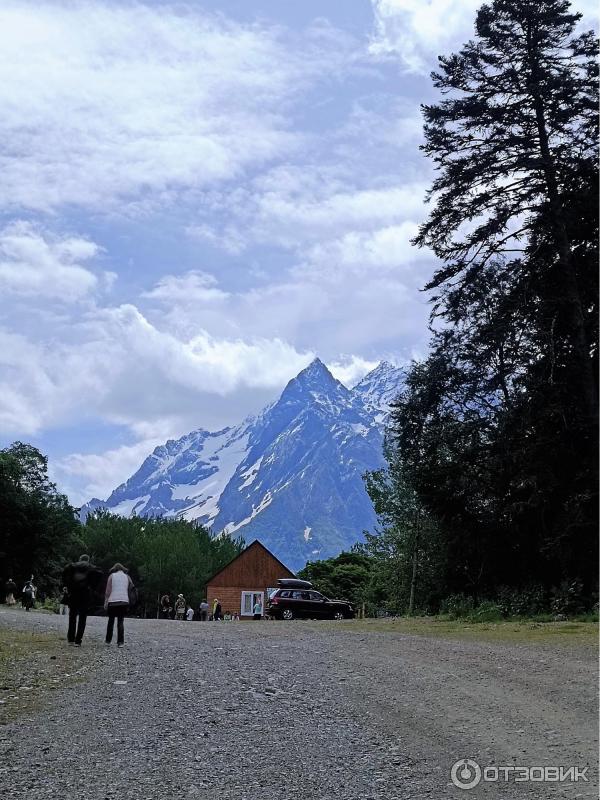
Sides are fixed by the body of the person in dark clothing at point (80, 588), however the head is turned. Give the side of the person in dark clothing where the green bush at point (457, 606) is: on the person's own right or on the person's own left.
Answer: on the person's own right

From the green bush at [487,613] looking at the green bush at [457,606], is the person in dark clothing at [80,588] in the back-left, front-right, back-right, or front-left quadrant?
back-left

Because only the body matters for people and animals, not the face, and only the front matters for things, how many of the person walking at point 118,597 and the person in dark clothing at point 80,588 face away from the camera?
2

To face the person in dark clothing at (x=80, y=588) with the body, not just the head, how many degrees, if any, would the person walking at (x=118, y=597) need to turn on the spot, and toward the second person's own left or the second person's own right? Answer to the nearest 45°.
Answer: approximately 90° to the second person's own left

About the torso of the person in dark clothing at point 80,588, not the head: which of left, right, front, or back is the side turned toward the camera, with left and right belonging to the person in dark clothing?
back

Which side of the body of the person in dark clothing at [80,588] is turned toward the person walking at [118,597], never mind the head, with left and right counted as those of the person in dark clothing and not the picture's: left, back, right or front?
right

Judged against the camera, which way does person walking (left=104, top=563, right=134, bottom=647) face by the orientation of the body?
away from the camera

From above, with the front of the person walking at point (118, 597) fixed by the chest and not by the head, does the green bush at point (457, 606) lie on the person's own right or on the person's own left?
on the person's own right

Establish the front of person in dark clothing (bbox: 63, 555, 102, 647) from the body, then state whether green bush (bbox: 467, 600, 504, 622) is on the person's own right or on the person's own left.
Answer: on the person's own right

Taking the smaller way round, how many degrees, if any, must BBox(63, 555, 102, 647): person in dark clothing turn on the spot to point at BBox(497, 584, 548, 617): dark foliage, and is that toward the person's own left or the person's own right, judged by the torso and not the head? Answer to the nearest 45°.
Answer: approximately 45° to the person's own right
